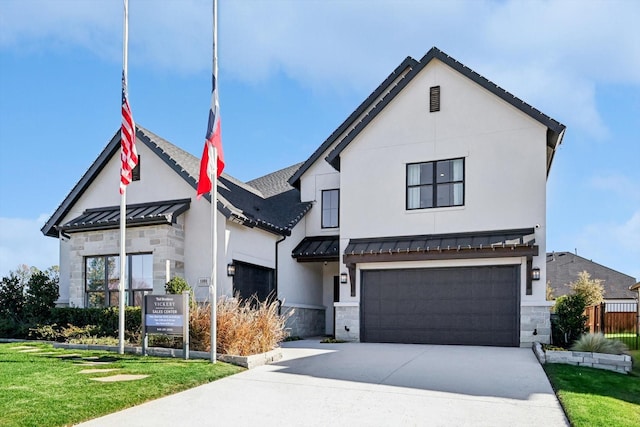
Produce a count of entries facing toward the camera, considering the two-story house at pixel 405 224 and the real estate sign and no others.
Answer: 2

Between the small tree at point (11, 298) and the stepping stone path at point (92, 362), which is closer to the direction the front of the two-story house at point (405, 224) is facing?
the stepping stone path

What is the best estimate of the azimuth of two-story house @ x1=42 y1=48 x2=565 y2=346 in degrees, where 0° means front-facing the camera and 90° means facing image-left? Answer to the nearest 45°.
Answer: approximately 0°

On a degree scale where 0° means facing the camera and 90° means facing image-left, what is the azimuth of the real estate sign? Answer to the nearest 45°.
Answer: approximately 0°

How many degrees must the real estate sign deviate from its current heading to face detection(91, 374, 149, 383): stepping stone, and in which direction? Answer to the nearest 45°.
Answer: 0° — it already faces it
